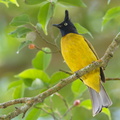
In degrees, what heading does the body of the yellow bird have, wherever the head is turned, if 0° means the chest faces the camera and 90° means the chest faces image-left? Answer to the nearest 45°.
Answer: approximately 45°

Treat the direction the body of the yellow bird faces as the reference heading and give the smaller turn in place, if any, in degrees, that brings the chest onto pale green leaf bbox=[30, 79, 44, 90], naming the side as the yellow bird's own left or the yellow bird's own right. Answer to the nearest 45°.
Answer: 0° — it already faces it

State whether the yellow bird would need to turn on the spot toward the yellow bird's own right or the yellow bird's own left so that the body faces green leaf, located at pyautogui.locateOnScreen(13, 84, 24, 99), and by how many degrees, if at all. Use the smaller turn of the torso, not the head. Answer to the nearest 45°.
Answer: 0° — it already faces it
